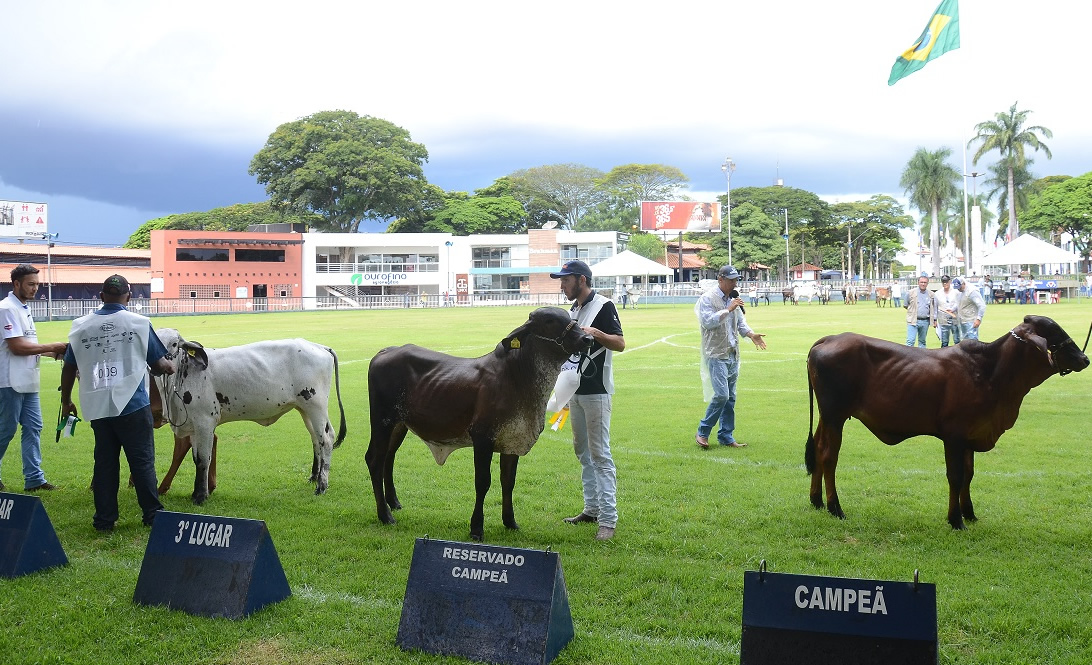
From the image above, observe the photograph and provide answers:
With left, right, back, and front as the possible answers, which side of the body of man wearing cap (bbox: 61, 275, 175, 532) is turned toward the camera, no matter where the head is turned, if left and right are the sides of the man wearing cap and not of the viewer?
back

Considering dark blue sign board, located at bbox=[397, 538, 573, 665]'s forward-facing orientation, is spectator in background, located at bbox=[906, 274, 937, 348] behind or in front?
behind

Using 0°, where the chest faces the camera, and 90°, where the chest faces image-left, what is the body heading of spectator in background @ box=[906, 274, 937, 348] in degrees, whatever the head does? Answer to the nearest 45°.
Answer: approximately 0°

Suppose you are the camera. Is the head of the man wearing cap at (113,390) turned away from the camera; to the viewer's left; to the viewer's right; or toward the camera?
away from the camera

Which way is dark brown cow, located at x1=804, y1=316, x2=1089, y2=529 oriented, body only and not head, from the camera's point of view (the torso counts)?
to the viewer's right

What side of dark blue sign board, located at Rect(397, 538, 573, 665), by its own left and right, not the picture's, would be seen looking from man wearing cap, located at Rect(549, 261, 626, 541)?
back

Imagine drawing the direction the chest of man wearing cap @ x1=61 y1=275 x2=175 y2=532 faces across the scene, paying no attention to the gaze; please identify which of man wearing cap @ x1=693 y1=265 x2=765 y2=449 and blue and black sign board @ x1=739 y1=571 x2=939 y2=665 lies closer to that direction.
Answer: the man wearing cap

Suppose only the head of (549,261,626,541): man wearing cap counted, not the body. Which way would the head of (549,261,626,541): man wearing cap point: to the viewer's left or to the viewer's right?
to the viewer's left
